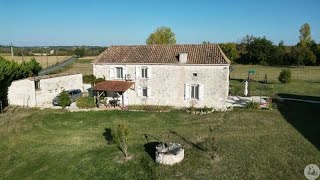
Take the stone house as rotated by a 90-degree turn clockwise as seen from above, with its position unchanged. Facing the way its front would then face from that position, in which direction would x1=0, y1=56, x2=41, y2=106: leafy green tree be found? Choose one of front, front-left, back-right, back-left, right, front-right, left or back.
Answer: front

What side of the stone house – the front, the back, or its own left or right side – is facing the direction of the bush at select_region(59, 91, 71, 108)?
right

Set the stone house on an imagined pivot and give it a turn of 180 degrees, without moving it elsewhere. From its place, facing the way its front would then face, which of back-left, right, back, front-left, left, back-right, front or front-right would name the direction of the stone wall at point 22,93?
left

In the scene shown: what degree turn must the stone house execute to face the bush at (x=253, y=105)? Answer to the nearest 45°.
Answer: approximately 90° to its left

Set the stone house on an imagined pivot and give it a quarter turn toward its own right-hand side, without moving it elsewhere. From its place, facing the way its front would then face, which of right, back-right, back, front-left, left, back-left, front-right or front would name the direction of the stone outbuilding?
front

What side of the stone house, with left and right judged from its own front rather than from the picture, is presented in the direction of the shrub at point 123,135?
front

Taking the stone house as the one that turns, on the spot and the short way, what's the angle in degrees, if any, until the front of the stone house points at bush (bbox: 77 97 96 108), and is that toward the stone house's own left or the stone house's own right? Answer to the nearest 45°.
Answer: approximately 90° to the stone house's own right

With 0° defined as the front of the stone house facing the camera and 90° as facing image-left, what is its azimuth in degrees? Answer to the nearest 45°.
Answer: approximately 0°
